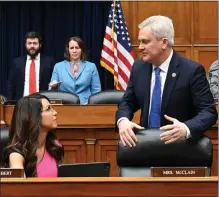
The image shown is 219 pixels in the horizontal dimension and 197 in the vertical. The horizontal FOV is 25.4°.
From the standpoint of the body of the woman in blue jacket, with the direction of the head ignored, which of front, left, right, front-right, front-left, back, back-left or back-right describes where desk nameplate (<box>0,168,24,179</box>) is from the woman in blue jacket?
front

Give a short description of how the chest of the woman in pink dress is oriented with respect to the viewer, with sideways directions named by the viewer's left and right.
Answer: facing the viewer and to the right of the viewer

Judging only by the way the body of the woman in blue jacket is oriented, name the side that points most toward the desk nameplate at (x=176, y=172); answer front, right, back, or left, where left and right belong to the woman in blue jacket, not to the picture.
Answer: front

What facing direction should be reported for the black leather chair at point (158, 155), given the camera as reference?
facing the viewer

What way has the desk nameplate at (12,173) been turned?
toward the camera

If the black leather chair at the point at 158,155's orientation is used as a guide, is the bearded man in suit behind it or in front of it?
behind

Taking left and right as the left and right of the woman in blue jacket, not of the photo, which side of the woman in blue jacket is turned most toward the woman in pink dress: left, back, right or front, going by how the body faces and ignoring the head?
front

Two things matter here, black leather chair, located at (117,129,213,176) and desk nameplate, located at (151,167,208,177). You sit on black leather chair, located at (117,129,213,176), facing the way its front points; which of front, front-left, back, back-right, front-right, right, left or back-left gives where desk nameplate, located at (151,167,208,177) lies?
front

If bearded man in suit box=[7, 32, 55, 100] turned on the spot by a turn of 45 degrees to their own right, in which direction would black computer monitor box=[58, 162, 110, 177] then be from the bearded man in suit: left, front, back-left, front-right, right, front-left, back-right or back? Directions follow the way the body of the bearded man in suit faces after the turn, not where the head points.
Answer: front-left

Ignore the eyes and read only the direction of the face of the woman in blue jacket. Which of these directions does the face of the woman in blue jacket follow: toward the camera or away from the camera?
toward the camera

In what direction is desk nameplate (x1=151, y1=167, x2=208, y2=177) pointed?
toward the camera

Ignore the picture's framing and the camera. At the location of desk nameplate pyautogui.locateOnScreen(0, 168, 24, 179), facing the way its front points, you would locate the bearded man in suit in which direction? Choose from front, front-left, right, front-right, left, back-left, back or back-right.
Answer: back

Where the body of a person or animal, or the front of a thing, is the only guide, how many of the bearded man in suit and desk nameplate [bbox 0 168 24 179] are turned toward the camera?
2
